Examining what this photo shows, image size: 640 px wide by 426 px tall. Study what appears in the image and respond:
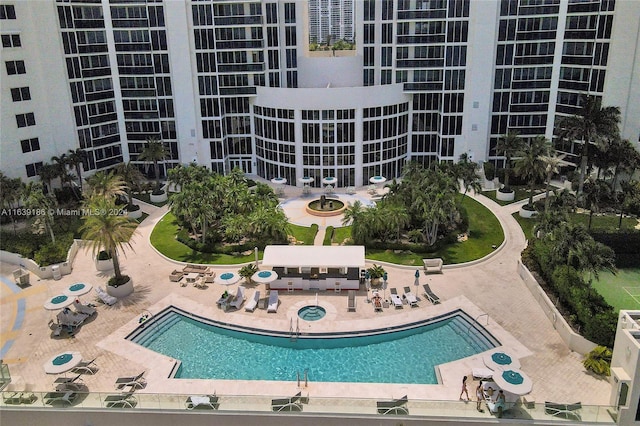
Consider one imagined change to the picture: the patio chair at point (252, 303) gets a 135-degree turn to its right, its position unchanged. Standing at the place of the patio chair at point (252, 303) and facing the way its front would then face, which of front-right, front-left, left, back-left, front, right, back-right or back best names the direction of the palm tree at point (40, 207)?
front-left

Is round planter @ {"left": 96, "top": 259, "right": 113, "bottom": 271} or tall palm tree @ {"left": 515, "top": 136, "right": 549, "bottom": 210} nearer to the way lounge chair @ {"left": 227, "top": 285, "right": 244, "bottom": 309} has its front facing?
the round planter

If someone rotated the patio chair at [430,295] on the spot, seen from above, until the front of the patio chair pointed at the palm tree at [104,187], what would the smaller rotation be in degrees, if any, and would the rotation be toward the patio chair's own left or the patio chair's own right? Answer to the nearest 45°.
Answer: approximately 135° to the patio chair's own right

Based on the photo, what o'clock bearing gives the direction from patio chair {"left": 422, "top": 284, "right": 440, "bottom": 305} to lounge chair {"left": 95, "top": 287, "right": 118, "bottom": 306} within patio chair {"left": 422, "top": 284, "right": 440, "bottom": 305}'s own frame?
The lounge chair is roughly at 4 o'clock from the patio chair.

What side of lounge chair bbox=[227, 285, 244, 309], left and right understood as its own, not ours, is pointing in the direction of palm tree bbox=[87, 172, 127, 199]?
right

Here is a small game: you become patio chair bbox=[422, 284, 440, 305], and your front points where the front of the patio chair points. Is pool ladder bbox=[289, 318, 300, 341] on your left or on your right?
on your right

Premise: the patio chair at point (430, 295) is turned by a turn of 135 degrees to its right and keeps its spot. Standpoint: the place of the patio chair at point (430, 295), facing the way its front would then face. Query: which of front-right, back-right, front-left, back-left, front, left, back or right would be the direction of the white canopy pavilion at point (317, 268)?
front
